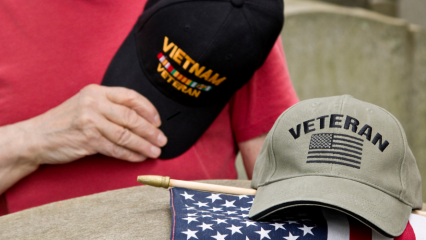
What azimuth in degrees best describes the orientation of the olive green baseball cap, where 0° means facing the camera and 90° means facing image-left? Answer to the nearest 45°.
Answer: approximately 0°
